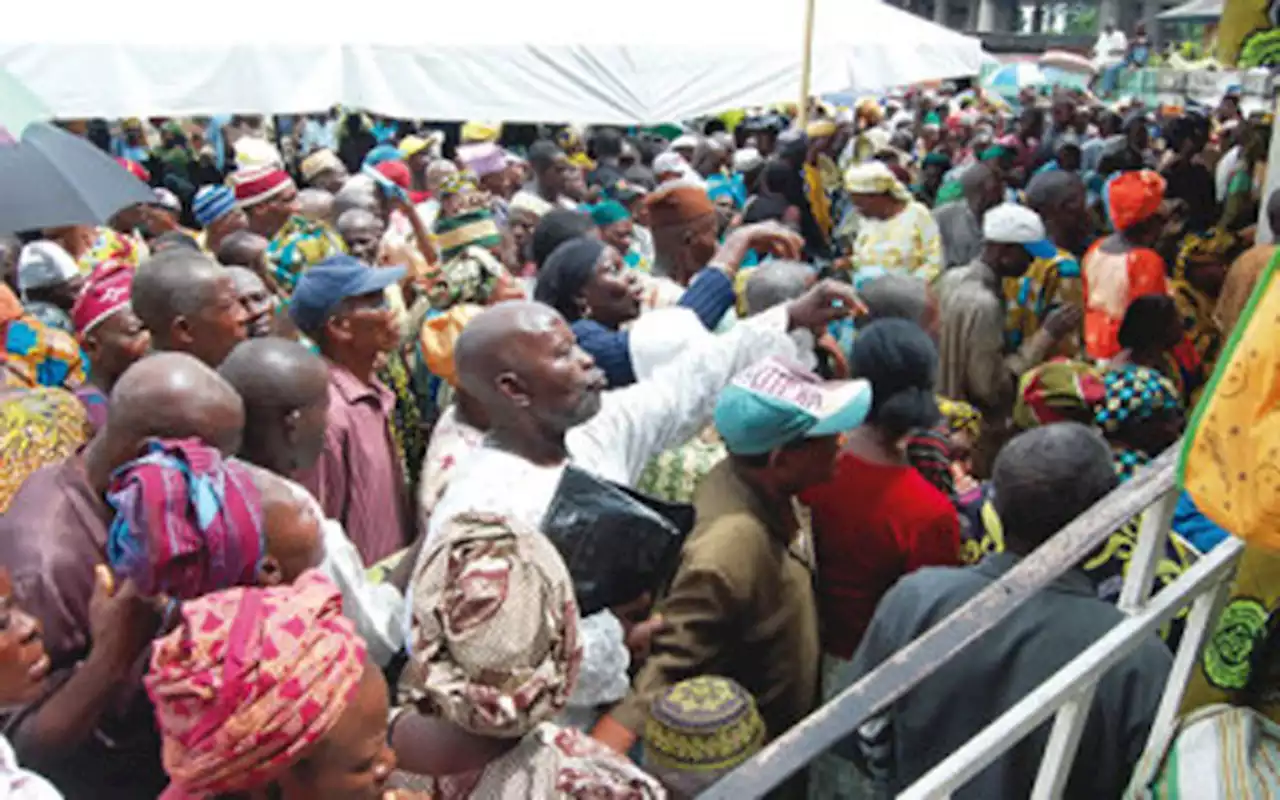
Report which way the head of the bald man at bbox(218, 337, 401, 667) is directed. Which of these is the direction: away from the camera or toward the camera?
away from the camera

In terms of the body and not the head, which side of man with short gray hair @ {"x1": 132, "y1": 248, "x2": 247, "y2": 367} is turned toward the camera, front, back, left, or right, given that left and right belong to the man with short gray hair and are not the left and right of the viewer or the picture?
right

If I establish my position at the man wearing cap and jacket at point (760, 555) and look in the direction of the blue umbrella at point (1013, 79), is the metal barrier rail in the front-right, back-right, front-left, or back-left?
back-right

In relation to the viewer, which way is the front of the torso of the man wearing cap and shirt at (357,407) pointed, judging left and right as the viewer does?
facing to the right of the viewer

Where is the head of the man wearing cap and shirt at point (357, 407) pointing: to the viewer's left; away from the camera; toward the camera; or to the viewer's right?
to the viewer's right

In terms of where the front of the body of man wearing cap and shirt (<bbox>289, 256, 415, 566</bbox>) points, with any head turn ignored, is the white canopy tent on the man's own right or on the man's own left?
on the man's own left

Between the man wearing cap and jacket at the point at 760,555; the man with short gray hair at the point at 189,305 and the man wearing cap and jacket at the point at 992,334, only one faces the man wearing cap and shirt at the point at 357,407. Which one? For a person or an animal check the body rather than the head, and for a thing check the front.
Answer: the man with short gray hair

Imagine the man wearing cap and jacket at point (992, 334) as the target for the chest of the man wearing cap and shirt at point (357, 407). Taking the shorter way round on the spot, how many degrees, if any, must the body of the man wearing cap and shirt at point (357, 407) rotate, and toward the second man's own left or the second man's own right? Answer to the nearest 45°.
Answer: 0° — they already face them

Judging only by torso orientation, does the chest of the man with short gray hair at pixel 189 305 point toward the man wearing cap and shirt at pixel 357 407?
yes

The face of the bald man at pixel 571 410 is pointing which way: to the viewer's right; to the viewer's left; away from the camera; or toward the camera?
to the viewer's right
